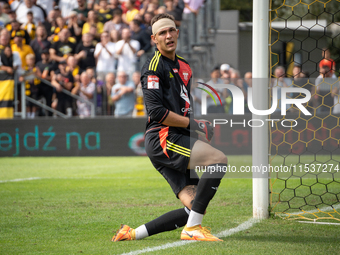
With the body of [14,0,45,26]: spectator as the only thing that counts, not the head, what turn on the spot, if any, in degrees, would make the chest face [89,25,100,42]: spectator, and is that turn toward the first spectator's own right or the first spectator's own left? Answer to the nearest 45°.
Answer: approximately 45° to the first spectator's own left

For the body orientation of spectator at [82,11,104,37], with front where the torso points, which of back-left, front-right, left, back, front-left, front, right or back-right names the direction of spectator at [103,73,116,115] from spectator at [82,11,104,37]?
front

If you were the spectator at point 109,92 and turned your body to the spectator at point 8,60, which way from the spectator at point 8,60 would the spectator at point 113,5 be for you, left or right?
right

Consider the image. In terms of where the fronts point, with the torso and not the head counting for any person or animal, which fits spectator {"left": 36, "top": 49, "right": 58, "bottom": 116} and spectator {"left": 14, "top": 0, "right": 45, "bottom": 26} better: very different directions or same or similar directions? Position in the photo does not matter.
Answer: same or similar directions

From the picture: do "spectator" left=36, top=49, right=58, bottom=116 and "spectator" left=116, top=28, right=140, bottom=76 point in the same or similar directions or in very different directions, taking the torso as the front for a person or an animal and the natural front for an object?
same or similar directions

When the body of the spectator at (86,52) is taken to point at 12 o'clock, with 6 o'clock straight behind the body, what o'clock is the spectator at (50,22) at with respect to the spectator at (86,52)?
the spectator at (50,22) is roughly at 5 o'clock from the spectator at (86,52).

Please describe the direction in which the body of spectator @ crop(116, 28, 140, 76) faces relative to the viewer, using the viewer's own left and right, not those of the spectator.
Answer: facing the viewer

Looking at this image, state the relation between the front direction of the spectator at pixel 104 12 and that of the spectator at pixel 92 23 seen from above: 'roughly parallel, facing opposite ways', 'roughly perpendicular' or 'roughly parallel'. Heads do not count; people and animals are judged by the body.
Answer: roughly parallel

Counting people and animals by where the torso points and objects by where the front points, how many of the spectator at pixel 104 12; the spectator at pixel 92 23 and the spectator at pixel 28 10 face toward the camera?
3

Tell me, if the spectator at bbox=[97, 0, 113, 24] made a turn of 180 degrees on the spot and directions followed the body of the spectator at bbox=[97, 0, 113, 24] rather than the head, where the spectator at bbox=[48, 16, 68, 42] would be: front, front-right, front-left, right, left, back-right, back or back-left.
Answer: left

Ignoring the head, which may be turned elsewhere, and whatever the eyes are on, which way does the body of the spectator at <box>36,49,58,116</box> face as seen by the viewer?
toward the camera

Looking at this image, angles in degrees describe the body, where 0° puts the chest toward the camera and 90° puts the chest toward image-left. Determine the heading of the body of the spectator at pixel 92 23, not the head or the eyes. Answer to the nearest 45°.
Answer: approximately 0°

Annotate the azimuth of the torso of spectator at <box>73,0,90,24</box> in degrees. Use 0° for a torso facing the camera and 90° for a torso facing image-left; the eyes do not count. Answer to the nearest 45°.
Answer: approximately 0°

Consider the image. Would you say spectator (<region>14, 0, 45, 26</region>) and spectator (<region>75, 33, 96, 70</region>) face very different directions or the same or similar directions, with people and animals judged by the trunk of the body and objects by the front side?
same or similar directions

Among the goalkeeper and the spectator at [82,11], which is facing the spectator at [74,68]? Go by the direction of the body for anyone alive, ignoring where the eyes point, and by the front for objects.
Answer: the spectator at [82,11]

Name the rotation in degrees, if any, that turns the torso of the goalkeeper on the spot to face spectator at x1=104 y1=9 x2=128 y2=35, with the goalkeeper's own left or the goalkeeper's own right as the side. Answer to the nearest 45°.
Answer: approximately 135° to the goalkeeper's own left
